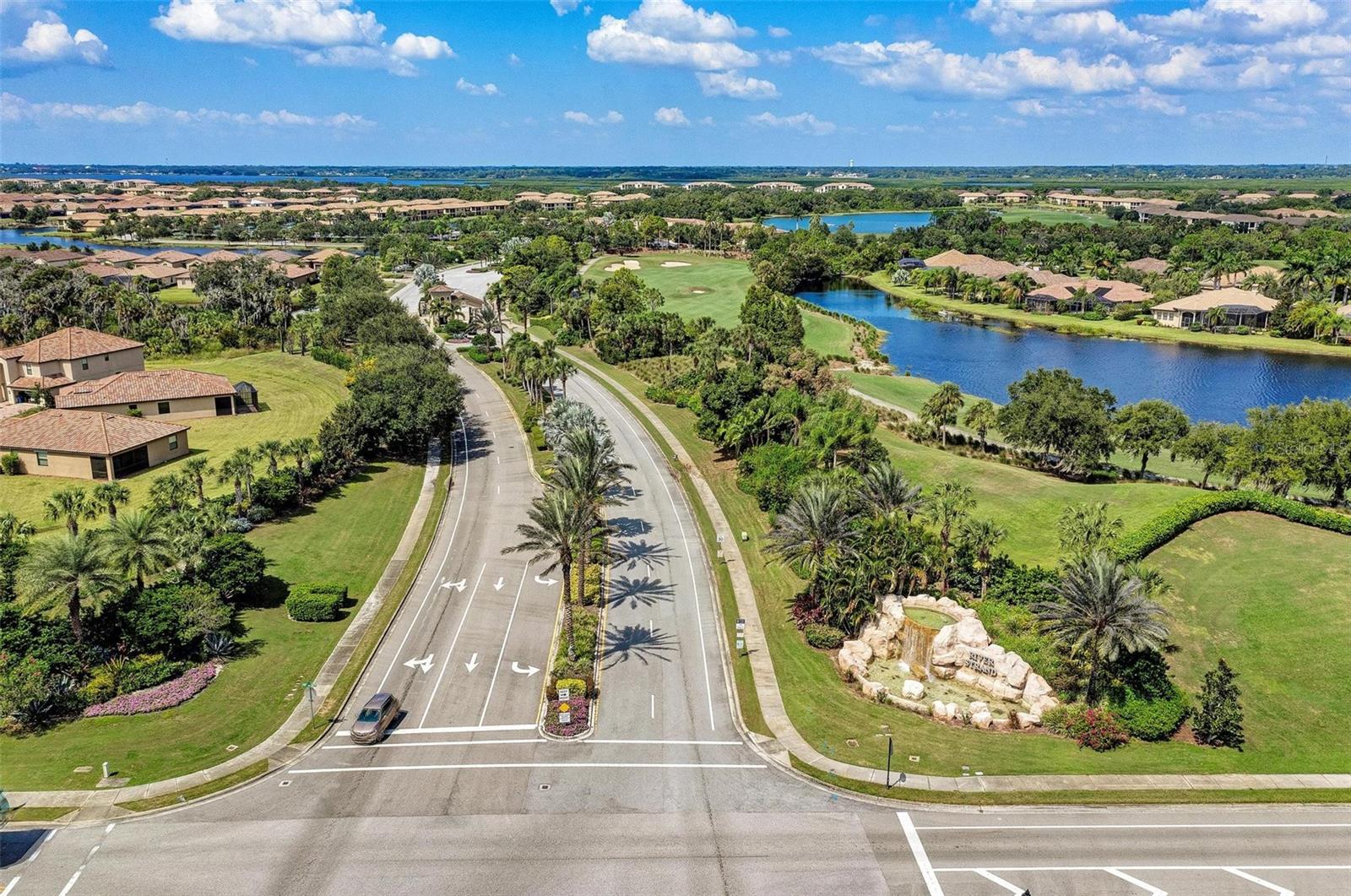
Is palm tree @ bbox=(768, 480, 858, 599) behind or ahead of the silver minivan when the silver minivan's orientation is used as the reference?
behind

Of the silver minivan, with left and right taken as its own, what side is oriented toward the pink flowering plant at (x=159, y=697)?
right

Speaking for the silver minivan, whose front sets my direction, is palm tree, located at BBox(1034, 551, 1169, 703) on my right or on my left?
on my left

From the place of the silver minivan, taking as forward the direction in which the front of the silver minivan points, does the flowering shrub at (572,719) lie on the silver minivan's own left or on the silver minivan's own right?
on the silver minivan's own left

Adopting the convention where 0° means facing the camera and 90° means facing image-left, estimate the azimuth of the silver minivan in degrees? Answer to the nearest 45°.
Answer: approximately 45°

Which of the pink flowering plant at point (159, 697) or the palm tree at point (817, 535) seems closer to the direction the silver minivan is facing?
the pink flowering plant

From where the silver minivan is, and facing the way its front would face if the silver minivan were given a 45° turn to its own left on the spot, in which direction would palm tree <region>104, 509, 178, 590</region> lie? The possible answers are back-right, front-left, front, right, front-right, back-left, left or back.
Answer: back-right
